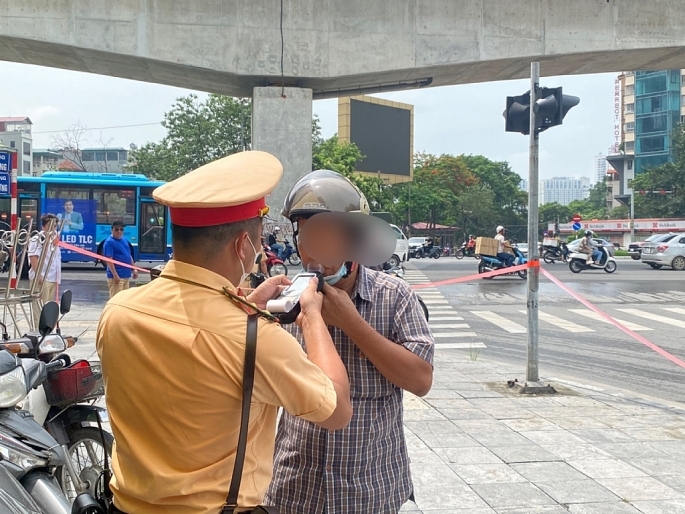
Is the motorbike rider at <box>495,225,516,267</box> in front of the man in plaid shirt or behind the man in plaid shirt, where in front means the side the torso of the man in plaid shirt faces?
behind

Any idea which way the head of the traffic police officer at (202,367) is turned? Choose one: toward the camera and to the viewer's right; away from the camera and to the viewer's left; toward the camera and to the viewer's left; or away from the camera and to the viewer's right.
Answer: away from the camera and to the viewer's right

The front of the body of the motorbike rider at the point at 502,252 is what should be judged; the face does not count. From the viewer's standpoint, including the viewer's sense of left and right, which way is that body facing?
facing to the right of the viewer
